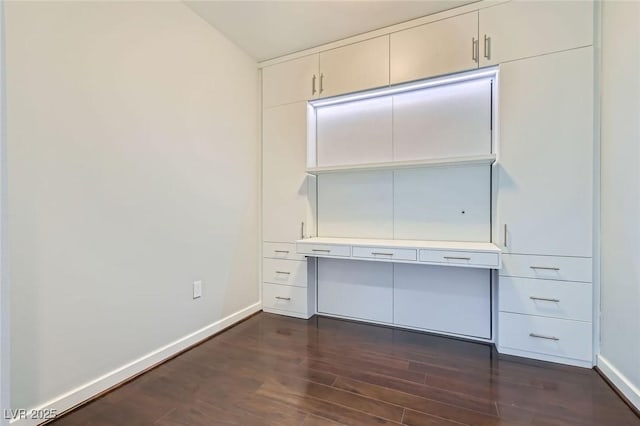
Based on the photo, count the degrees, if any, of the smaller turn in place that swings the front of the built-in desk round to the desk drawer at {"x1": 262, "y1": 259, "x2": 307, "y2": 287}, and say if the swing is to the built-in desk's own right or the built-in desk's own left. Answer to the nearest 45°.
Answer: approximately 90° to the built-in desk's own right

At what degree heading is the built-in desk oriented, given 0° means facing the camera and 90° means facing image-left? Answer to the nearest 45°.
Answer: approximately 0°

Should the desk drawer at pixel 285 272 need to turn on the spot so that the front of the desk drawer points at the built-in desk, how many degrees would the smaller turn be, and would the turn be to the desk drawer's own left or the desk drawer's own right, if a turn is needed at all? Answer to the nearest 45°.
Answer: approximately 90° to the desk drawer's own left

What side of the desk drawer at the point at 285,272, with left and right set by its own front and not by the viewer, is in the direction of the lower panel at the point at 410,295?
left

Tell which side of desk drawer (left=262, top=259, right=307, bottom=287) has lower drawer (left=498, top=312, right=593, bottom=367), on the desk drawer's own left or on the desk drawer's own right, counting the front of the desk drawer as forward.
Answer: on the desk drawer's own left

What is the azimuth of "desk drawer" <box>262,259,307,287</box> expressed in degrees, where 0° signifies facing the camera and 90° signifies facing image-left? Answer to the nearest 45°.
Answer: approximately 45°

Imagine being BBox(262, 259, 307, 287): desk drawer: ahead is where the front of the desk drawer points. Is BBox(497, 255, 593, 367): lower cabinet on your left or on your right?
on your left
